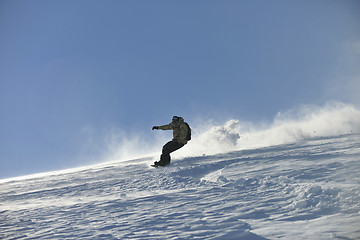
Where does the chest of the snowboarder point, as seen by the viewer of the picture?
to the viewer's left
